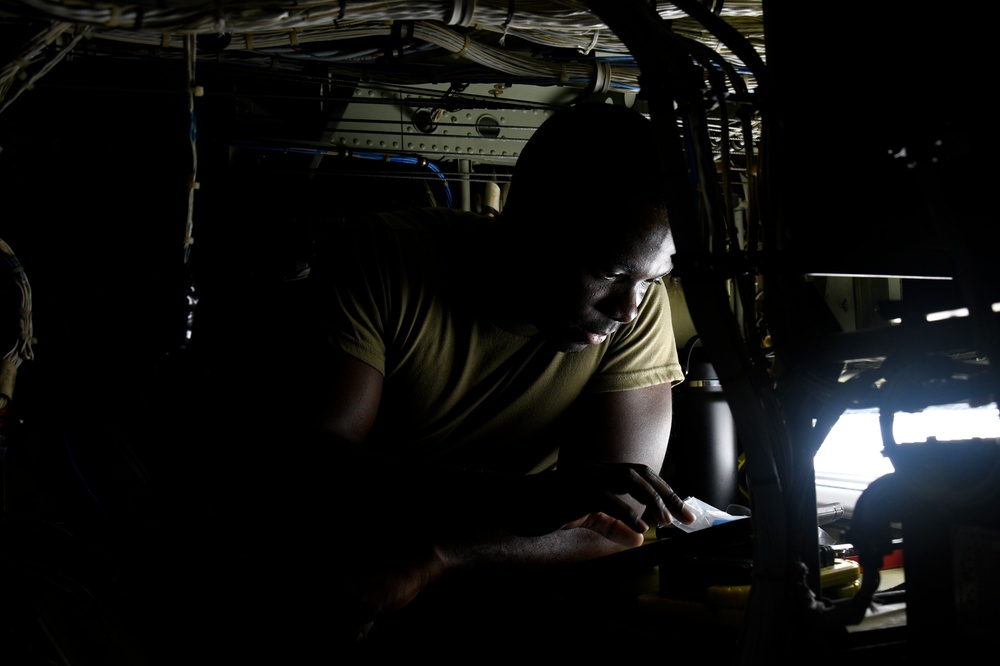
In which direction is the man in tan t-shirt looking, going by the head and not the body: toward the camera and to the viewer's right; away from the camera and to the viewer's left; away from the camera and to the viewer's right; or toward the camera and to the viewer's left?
toward the camera and to the viewer's right

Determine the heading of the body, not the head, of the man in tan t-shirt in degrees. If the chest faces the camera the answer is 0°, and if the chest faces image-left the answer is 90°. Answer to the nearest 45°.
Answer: approximately 315°
